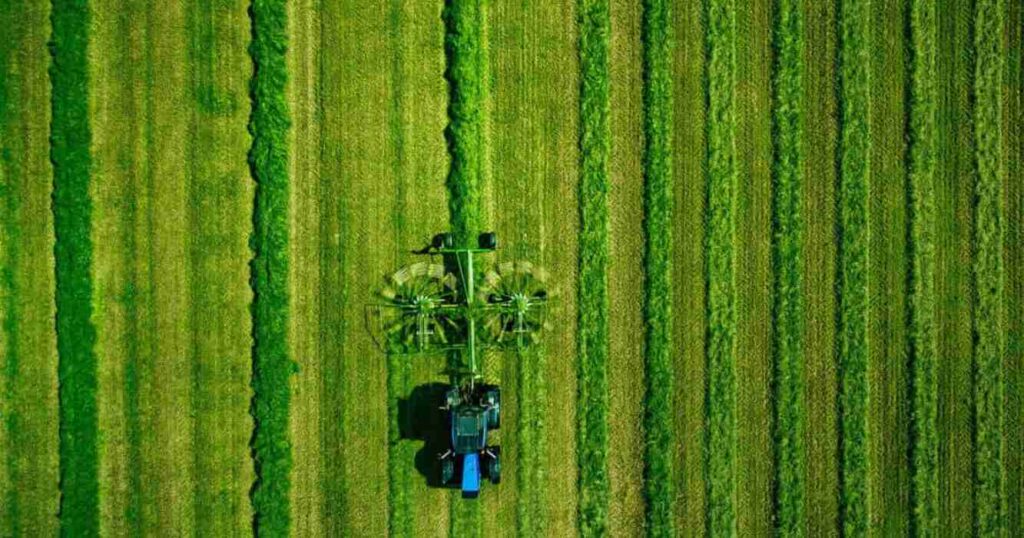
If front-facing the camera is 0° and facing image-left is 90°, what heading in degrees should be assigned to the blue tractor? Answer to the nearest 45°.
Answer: approximately 0°
